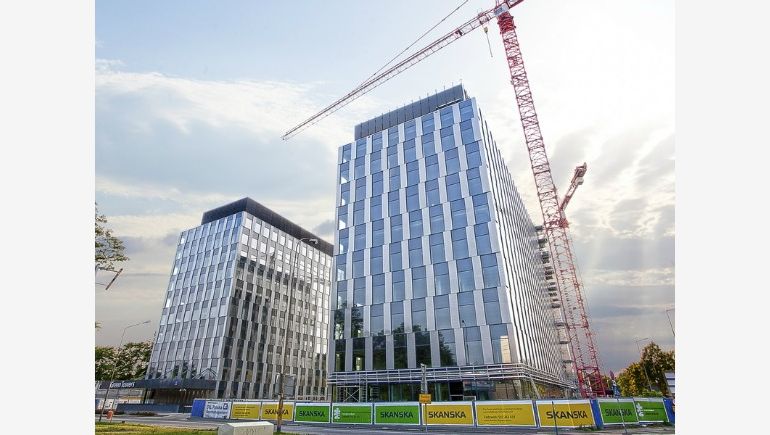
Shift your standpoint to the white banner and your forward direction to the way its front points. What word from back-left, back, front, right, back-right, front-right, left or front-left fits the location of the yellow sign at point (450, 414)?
front-left

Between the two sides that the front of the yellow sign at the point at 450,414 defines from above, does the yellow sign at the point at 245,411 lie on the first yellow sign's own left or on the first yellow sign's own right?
on the first yellow sign's own right

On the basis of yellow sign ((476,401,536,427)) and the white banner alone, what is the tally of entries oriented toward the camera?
2

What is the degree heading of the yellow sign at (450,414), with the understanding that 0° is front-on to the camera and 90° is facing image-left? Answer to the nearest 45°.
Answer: approximately 0°

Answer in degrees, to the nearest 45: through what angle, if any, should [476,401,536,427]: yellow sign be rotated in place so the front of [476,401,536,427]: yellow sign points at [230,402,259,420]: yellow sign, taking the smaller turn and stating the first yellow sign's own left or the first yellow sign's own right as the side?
approximately 90° to the first yellow sign's own right

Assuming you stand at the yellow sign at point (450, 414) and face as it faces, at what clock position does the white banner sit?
The white banner is roughly at 4 o'clock from the yellow sign.

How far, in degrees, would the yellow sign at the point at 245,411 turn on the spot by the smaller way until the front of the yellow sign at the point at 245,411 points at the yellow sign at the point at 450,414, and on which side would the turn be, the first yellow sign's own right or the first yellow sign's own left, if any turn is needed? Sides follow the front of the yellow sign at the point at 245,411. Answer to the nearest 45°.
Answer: approximately 45° to the first yellow sign's own left

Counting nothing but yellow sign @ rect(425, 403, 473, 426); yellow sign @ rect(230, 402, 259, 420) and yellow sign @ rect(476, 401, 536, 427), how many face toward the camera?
3

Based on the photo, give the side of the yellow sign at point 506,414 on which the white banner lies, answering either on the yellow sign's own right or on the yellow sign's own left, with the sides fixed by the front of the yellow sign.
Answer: on the yellow sign's own right

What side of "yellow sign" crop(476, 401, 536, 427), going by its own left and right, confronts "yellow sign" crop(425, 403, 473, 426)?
right

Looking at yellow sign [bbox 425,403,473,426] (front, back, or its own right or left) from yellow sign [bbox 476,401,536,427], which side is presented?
left
